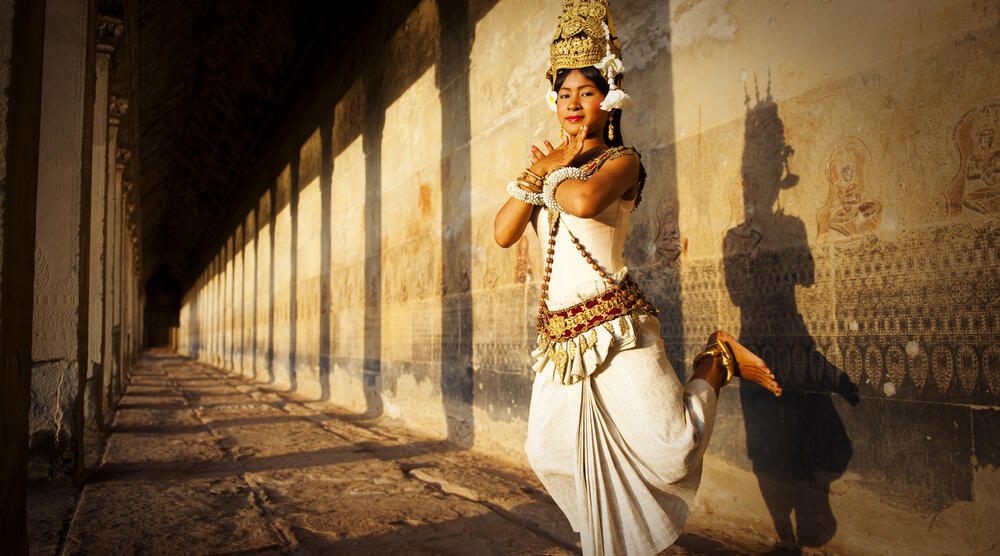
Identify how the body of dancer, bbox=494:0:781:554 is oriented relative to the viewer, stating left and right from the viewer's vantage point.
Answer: facing the viewer and to the left of the viewer

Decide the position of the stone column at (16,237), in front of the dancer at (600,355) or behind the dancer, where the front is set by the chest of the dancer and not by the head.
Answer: in front

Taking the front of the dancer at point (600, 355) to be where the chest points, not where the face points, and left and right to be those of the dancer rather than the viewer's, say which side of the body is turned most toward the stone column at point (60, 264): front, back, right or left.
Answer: right

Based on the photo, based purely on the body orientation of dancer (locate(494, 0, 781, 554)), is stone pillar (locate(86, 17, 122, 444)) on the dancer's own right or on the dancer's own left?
on the dancer's own right

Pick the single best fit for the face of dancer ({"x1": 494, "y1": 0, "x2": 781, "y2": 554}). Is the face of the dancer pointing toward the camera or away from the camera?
toward the camera

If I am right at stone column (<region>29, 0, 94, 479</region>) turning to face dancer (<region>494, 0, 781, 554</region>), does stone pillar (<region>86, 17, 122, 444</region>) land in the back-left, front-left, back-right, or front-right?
back-left

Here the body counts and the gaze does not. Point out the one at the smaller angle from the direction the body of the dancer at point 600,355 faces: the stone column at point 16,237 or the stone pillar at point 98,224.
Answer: the stone column

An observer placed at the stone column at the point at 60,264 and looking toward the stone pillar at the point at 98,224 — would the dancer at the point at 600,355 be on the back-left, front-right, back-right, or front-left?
back-right
